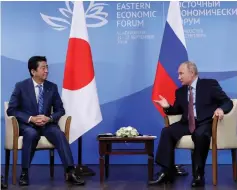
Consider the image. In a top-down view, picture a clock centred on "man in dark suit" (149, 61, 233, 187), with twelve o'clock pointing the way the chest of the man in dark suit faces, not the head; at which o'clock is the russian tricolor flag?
The russian tricolor flag is roughly at 4 o'clock from the man in dark suit.

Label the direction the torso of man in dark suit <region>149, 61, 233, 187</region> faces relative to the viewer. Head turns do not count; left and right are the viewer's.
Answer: facing the viewer and to the left of the viewer

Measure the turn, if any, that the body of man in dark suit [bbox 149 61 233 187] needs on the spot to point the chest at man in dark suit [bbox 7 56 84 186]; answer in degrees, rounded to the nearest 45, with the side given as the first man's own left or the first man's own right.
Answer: approximately 45° to the first man's own right

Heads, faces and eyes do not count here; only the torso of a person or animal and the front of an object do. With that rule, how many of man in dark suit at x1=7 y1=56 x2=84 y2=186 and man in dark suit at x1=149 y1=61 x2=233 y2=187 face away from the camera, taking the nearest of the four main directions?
0

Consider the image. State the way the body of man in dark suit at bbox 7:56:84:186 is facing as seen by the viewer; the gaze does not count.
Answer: toward the camera

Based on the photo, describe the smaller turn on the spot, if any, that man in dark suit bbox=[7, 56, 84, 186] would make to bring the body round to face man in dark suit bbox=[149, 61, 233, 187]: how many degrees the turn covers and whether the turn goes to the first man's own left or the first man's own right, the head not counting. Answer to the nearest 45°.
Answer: approximately 90° to the first man's own left

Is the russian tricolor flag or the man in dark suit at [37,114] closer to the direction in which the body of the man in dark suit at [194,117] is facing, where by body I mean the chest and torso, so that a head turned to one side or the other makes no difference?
the man in dark suit

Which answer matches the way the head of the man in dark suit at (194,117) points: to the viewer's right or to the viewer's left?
to the viewer's left

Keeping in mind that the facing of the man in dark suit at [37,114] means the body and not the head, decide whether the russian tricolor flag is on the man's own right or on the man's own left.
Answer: on the man's own left
